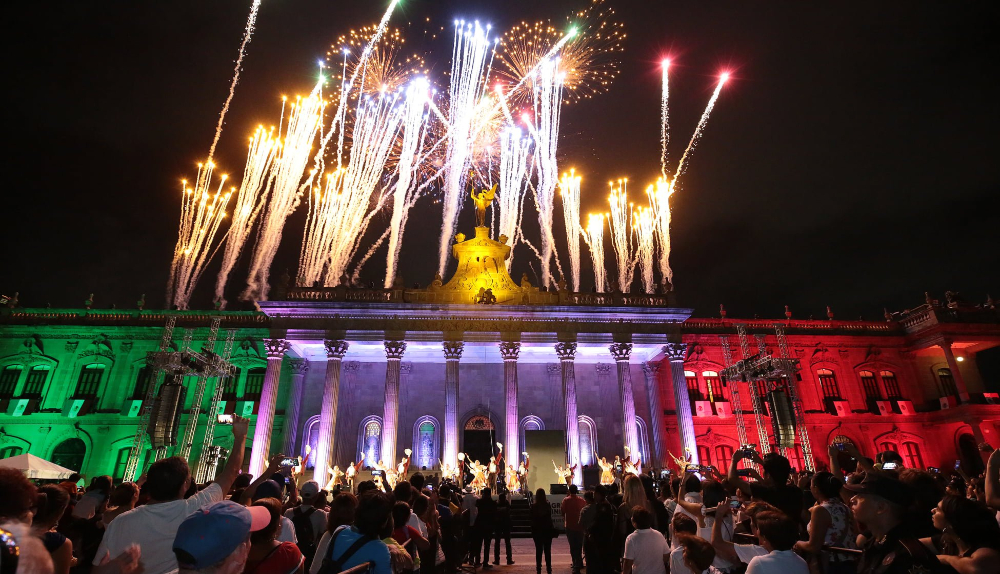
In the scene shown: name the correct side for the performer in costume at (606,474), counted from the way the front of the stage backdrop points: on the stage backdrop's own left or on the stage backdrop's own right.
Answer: on the stage backdrop's own left

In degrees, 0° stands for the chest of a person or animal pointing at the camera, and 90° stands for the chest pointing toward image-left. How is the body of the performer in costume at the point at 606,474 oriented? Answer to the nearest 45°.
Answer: approximately 0°

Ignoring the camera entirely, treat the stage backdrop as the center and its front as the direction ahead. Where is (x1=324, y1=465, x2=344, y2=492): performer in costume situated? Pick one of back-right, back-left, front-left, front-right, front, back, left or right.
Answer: right

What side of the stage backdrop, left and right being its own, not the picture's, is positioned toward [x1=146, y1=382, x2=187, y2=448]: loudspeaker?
right

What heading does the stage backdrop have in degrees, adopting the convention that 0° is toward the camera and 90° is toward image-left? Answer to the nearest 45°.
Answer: approximately 0°

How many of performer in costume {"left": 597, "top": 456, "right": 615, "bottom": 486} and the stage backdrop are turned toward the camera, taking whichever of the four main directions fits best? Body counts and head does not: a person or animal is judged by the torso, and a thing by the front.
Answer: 2

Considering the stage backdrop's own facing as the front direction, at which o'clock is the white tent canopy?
The white tent canopy is roughly at 2 o'clock from the stage backdrop.

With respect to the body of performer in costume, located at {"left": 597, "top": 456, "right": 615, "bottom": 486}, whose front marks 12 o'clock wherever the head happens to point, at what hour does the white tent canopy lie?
The white tent canopy is roughly at 2 o'clock from the performer in costume.

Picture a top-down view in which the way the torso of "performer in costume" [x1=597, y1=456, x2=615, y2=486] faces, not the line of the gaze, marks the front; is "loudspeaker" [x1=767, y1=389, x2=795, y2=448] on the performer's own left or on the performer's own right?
on the performer's own left

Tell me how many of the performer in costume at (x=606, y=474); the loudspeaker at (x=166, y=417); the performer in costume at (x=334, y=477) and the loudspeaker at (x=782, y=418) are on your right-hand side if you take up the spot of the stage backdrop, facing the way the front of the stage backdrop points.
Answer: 2
